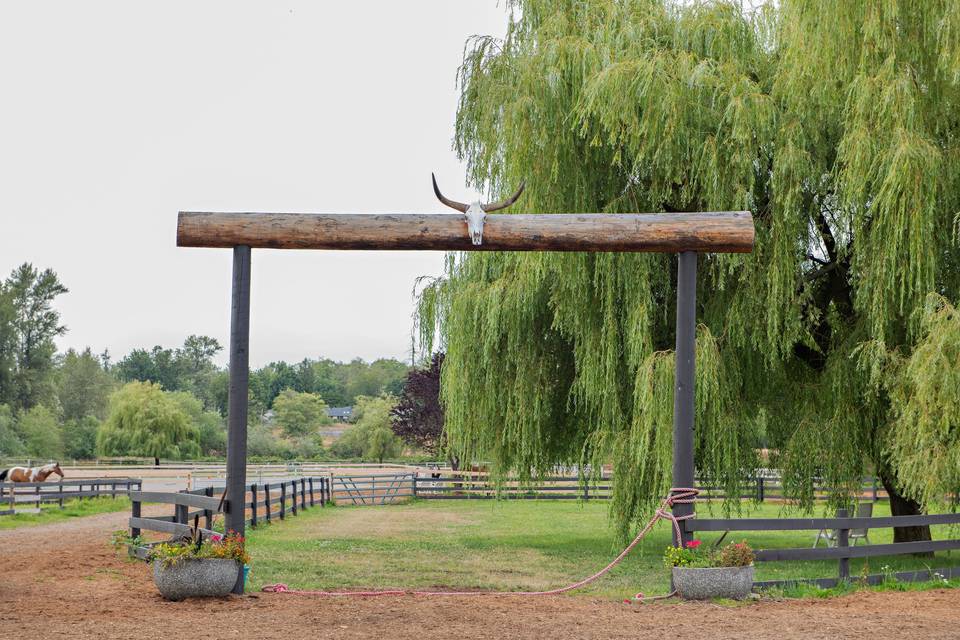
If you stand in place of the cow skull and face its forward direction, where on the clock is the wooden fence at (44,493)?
The wooden fence is roughly at 5 o'clock from the cow skull.

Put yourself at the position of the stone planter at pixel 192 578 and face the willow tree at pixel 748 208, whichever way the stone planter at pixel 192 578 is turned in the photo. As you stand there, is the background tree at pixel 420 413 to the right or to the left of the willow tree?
left

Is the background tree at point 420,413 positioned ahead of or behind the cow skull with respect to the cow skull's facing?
behind

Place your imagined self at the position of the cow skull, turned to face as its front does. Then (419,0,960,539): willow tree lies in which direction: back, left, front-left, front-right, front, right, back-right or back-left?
back-left

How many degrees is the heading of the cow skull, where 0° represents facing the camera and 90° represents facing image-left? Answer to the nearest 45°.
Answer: approximately 0°
